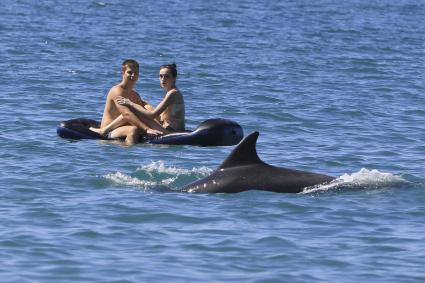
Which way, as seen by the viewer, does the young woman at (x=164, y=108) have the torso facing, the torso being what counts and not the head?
to the viewer's left

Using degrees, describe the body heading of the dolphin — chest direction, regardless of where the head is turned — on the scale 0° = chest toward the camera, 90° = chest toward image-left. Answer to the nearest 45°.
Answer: approximately 90°

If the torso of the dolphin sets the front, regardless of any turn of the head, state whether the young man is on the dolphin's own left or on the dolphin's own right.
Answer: on the dolphin's own right

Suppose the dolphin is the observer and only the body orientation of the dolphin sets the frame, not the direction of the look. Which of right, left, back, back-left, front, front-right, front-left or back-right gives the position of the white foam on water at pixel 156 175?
front-right

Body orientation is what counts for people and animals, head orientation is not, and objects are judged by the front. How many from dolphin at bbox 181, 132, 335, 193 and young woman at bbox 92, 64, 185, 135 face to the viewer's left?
2

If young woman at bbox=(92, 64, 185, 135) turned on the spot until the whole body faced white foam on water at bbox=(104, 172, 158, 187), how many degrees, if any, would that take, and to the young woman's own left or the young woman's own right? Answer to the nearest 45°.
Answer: approximately 90° to the young woman's own left

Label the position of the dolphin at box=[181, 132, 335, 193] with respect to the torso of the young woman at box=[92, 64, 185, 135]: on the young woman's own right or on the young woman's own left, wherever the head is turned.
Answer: on the young woman's own left
